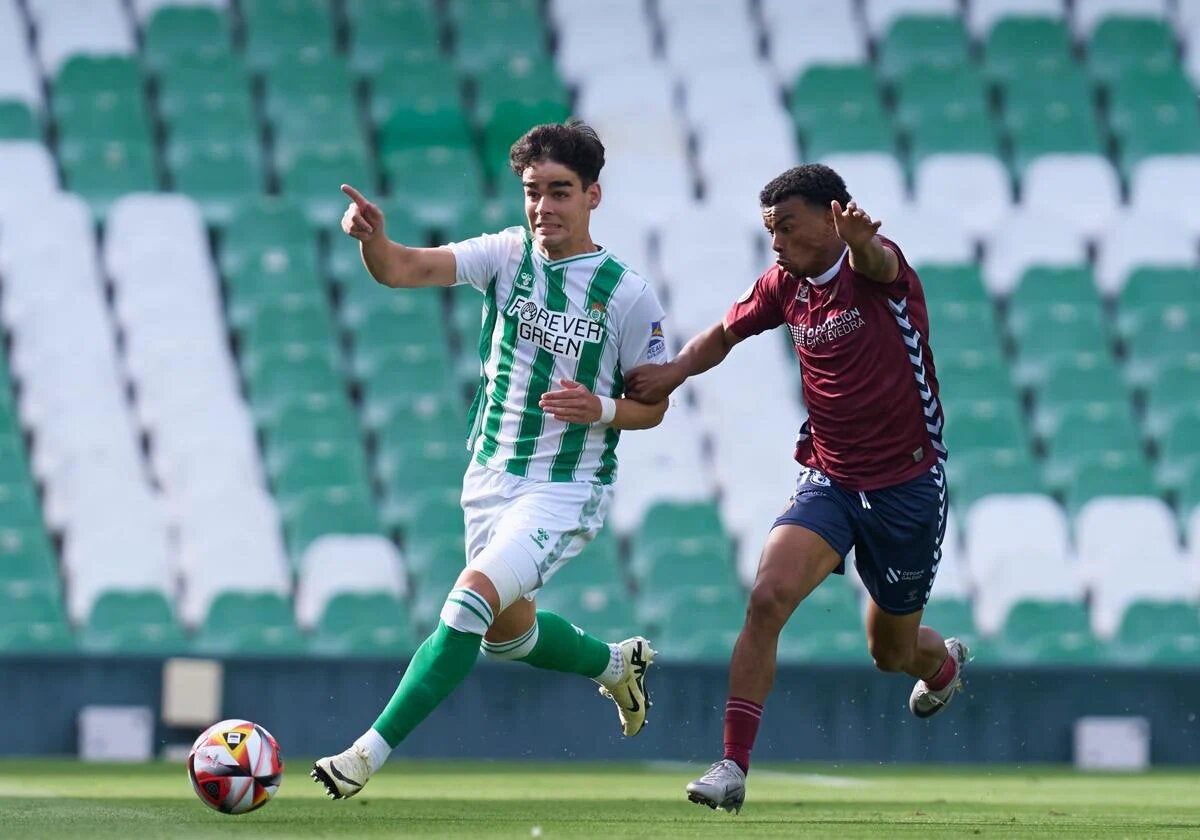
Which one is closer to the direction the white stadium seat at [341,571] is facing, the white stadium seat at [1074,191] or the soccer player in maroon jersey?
the soccer player in maroon jersey

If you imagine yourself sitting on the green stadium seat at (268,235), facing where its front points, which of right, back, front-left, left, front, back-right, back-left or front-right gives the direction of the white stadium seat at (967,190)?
left

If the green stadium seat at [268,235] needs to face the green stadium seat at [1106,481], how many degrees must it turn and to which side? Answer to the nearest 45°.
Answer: approximately 90° to its left

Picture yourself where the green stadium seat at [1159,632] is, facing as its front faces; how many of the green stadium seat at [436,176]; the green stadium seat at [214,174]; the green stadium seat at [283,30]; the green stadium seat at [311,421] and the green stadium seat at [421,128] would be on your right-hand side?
5

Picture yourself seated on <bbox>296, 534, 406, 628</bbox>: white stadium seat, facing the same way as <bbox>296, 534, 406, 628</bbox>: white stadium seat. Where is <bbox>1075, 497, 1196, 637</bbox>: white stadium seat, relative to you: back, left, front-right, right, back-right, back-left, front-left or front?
left

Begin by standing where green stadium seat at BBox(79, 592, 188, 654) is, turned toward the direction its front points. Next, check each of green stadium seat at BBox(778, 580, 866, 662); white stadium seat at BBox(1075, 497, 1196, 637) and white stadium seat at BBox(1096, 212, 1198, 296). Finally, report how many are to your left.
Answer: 3

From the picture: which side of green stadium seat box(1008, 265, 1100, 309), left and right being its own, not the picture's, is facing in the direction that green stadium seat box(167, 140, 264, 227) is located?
right

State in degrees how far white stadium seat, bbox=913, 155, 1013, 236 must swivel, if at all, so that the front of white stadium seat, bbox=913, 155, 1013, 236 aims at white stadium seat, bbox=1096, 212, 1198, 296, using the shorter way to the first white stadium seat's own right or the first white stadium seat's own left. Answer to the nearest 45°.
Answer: approximately 90° to the first white stadium seat's own left

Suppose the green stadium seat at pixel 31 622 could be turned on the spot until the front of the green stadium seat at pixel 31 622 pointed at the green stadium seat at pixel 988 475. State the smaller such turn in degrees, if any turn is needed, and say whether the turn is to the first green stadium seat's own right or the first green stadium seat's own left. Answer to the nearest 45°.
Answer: approximately 90° to the first green stadium seat's own left
